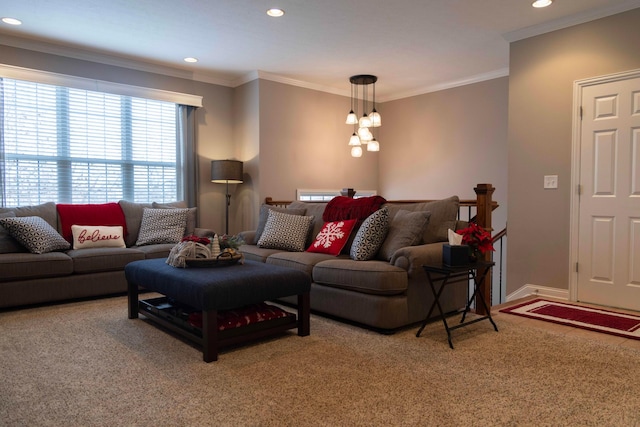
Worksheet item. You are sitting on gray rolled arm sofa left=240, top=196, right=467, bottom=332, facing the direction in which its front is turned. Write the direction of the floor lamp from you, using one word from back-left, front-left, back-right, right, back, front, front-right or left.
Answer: right

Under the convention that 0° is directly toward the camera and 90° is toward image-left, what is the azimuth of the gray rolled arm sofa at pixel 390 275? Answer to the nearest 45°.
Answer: approximately 45°

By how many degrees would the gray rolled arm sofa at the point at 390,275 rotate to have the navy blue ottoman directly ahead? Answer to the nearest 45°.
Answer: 0° — it already faces it

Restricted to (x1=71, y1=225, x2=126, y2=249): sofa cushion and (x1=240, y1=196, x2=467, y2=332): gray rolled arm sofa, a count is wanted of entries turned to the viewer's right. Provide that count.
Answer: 0

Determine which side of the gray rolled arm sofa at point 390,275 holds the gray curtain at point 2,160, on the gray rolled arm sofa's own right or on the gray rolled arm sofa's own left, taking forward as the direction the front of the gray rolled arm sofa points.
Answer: on the gray rolled arm sofa's own right

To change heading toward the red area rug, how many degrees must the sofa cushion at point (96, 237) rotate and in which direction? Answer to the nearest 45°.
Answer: approximately 45° to its left

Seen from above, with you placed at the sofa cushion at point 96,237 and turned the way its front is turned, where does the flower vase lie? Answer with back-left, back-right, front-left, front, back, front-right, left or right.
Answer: front-left

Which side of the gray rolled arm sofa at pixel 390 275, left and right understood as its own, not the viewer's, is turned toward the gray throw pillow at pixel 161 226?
right

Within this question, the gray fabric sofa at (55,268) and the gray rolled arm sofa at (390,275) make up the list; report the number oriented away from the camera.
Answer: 0

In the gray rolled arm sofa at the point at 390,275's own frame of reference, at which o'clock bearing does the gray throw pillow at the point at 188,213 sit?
The gray throw pillow is roughly at 3 o'clock from the gray rolled arm sofa.
